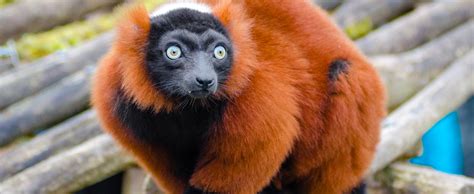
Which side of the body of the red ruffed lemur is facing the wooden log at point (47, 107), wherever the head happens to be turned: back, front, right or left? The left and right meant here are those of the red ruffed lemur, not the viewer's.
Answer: right

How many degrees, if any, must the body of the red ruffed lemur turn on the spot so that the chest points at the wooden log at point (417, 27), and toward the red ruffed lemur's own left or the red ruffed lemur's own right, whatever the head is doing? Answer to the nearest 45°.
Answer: approximately 180°

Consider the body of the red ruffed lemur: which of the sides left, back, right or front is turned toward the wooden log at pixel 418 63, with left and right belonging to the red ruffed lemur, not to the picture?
back

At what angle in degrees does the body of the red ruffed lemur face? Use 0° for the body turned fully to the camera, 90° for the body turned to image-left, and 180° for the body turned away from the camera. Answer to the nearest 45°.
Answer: approximately 45°
